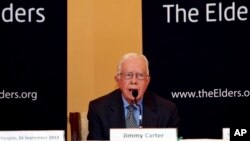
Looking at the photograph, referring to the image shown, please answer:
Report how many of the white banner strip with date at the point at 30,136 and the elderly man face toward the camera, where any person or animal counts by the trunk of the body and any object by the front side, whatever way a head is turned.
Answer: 2

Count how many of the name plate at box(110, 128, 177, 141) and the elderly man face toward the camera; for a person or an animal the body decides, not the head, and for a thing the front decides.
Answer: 2

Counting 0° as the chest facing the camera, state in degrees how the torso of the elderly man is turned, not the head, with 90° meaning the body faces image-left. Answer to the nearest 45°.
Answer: approximately 0°

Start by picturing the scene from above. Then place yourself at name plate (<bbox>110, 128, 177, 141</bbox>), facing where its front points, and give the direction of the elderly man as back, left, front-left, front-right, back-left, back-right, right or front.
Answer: back

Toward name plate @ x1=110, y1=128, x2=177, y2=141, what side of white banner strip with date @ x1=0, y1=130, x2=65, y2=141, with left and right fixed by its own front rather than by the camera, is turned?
left

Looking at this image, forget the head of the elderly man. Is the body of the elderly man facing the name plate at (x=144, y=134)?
yes
